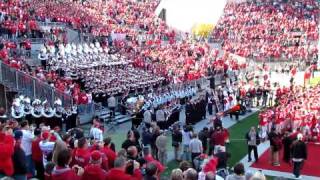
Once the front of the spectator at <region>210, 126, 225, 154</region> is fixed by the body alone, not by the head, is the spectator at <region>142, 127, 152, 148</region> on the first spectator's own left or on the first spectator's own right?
on the first spectator's own left

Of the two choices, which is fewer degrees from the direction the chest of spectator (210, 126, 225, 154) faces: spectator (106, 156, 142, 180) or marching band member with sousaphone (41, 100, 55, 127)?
the marching band member with sousaphone

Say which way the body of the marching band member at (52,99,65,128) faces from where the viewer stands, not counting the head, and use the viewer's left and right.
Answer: facing the viewer and to the right of the viewer

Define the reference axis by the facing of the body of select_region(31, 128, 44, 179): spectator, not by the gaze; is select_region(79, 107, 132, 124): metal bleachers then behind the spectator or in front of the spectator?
in front

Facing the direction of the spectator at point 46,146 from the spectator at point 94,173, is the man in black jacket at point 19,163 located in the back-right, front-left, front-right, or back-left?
front-left

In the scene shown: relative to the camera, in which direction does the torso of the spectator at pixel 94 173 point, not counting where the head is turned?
away from the camera

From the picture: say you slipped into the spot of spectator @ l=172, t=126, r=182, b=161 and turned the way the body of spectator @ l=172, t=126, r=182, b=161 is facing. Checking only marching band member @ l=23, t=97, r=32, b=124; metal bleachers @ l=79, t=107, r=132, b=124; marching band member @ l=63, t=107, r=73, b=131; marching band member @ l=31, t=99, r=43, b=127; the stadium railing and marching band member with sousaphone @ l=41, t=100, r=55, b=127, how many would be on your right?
0

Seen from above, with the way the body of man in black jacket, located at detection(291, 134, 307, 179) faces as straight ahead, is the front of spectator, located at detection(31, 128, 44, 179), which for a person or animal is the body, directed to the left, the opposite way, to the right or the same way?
the same way

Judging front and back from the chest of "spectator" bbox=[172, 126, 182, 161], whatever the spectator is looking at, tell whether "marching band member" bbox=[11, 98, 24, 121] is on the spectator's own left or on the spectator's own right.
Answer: on the spectator's own left

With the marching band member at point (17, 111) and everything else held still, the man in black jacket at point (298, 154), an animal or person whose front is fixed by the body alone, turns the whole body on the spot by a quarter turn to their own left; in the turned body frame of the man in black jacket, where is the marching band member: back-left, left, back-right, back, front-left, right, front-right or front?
front

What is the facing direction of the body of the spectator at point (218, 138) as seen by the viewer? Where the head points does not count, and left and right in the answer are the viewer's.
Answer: facing away from the viewer

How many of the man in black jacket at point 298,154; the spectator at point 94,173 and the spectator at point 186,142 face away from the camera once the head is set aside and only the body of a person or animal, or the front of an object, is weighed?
3

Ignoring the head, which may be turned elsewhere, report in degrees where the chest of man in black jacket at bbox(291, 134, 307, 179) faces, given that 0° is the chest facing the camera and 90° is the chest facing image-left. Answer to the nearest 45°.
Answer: approximately 180°

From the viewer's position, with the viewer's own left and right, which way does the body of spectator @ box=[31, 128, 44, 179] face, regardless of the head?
facing away from the viewer and to the right of the viewer

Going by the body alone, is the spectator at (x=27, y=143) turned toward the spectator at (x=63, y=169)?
no
